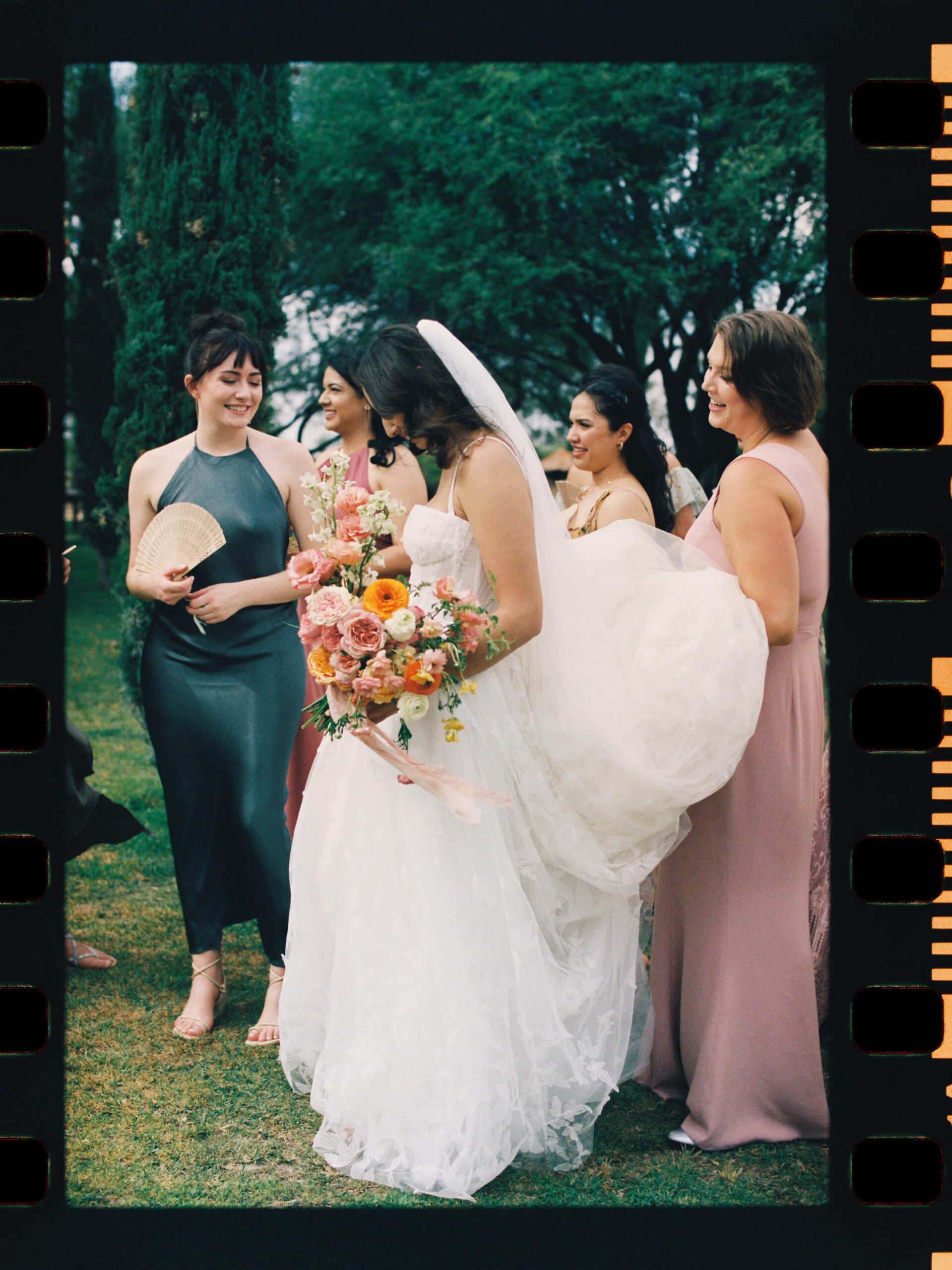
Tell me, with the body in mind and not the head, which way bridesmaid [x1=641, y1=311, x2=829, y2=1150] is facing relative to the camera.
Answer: to the viewer's left

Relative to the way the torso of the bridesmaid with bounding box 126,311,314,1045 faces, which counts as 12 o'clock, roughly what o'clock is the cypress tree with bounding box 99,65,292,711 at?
The cypress tree is roughly at 6 o'clock from the bridesmaid.

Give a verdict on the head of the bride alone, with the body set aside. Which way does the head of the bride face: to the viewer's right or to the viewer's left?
to the viewer's left

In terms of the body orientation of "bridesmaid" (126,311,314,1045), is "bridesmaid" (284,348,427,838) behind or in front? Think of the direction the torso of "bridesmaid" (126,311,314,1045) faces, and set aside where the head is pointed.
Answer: behind

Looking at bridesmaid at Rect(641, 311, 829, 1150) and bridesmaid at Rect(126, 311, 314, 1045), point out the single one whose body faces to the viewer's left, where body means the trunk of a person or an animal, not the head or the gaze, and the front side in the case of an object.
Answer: bridesmaid at Rect(641, 311, 829, 1150)

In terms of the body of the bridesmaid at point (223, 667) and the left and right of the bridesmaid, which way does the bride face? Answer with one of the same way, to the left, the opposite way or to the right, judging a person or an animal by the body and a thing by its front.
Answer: to the right

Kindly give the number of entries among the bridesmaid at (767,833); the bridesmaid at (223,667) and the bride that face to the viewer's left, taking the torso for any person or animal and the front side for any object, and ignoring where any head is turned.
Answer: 2

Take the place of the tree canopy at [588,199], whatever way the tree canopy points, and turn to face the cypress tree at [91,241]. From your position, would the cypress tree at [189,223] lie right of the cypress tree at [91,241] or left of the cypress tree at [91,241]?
left

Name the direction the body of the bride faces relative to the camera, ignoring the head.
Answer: to the viewer's left

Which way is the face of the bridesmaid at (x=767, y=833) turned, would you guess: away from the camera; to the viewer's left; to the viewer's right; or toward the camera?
to the viewer's left

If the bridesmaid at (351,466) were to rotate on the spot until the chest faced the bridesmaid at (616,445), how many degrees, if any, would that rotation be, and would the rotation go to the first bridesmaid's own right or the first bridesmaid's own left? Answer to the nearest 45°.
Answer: approximately 90° to the first bridesmaid's own left

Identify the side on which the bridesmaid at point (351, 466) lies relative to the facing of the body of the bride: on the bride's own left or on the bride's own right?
on the bride's own right

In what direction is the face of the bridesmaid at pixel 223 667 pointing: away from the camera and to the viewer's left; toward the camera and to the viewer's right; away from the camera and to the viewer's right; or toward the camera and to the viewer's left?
toward the camera and to the viewer's right
